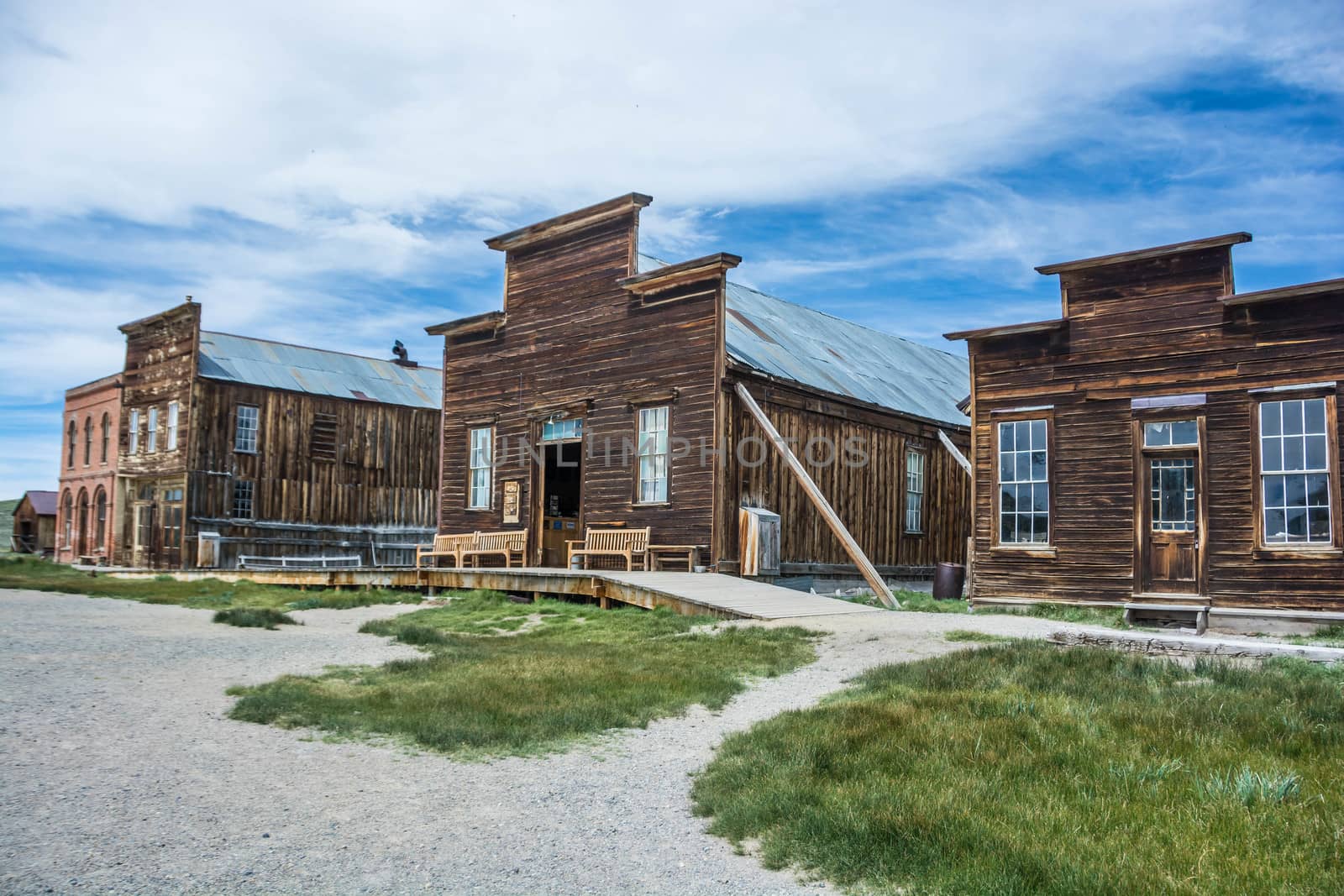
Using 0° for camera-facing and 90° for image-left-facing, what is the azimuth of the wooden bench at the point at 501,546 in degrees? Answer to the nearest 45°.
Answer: approximately 45°

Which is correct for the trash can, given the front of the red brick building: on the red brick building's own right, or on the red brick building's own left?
on the red brick building's own left

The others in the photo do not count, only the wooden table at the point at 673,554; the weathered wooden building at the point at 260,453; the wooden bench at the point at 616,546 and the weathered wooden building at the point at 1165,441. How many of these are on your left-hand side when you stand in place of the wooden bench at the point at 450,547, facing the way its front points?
3

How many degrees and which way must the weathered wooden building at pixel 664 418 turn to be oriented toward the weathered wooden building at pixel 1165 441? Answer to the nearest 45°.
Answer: approximately 90° to its left

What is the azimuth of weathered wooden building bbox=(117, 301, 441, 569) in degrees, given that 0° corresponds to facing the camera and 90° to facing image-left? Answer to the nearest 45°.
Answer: approximately 45°

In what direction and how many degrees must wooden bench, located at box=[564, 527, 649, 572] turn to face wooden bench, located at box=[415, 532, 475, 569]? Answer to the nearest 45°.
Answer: approximately 90° to its right

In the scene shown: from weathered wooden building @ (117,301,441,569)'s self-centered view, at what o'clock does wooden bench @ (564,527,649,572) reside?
The wooden bench is roughly at 10 o'clock from the weathered wooden building.

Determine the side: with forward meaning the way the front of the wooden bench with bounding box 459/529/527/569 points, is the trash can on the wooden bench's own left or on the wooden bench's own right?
on the wooden bench's own left

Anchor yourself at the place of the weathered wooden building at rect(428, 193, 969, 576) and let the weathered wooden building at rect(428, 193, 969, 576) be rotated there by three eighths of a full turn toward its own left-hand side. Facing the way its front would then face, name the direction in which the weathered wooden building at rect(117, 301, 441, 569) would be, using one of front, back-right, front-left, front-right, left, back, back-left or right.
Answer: back-left

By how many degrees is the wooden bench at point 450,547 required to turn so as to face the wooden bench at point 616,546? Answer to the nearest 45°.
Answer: approximately 90° to its left

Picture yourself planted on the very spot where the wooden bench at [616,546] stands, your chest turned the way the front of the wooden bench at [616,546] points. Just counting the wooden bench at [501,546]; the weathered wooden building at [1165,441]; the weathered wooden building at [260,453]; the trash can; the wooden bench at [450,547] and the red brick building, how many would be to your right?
4

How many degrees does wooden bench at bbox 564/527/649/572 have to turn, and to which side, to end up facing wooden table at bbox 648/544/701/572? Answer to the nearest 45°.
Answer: approximately 90° to its left
